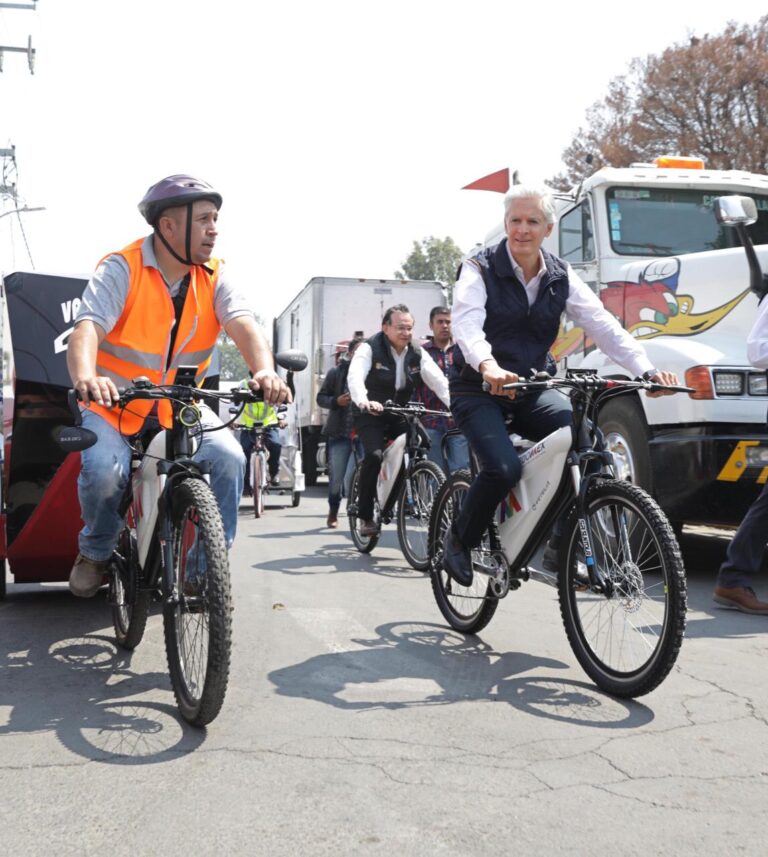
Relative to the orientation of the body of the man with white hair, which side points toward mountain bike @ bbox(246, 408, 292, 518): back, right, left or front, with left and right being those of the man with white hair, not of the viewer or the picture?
back

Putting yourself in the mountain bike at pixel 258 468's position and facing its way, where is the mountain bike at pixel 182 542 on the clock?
the mountain bike at pixel 182 542 is roughly at 12 o'clock from the mountain bike at pixel 258 468.

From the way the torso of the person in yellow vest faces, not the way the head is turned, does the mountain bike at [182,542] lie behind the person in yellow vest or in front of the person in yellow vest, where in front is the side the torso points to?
in front

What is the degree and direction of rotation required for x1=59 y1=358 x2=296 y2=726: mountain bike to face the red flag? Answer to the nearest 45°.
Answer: approximately 135° to its left

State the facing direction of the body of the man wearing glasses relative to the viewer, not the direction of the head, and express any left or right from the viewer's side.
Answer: facing the viewer and to the right of the viewer

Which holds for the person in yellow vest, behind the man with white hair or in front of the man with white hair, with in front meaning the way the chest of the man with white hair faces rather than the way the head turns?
behind

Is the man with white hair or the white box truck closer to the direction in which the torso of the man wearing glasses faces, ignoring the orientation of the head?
the man with white hair

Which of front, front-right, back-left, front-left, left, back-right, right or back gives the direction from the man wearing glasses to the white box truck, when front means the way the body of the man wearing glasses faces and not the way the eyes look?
back-left

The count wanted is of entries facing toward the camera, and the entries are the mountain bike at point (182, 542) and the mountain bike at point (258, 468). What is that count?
2

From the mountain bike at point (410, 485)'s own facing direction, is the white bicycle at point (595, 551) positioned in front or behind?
in front
